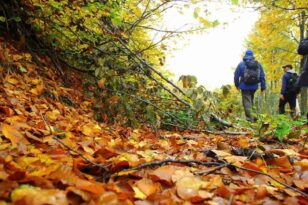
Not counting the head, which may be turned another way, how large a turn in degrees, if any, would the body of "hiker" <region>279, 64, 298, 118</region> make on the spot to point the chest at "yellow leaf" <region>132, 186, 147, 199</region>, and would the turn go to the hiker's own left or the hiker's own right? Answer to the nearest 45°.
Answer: approximately 135° to the hiker's own left

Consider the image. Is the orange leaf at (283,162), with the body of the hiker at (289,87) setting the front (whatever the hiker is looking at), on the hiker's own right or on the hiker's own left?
on the hiker's own left

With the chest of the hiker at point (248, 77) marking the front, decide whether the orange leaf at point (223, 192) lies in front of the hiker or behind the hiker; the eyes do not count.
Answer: behind

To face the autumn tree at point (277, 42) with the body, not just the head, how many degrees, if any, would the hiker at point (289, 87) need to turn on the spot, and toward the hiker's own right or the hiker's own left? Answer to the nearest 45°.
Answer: approximately 45° to the hiker's own right

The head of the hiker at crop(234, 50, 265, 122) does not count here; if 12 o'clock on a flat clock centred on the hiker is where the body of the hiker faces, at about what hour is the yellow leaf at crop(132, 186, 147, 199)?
The yellow leaf is roughly at 6 o'clock from the hiker.

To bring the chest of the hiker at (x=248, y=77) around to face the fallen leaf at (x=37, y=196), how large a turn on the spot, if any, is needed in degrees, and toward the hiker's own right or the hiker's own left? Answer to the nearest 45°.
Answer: approximately 180°

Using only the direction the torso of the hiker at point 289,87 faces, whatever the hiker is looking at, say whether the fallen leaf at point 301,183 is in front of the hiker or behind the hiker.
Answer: behind

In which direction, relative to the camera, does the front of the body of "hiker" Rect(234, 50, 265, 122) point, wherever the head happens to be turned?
away from the camera

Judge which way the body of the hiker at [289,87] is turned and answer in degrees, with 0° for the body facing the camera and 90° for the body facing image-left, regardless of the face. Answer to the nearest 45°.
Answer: approximately 135°

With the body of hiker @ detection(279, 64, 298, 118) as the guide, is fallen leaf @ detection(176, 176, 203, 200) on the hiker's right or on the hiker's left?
on the hiker's left

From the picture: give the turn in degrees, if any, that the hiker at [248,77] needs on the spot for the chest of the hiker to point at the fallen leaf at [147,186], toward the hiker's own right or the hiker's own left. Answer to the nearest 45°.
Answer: approximately 180°

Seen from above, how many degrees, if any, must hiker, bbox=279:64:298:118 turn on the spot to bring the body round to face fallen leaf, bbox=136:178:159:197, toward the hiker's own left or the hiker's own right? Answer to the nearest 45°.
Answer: approximately 135° to the hiker's own left

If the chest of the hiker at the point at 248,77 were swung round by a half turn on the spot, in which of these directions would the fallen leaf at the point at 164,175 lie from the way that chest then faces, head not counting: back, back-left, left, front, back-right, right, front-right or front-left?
front
